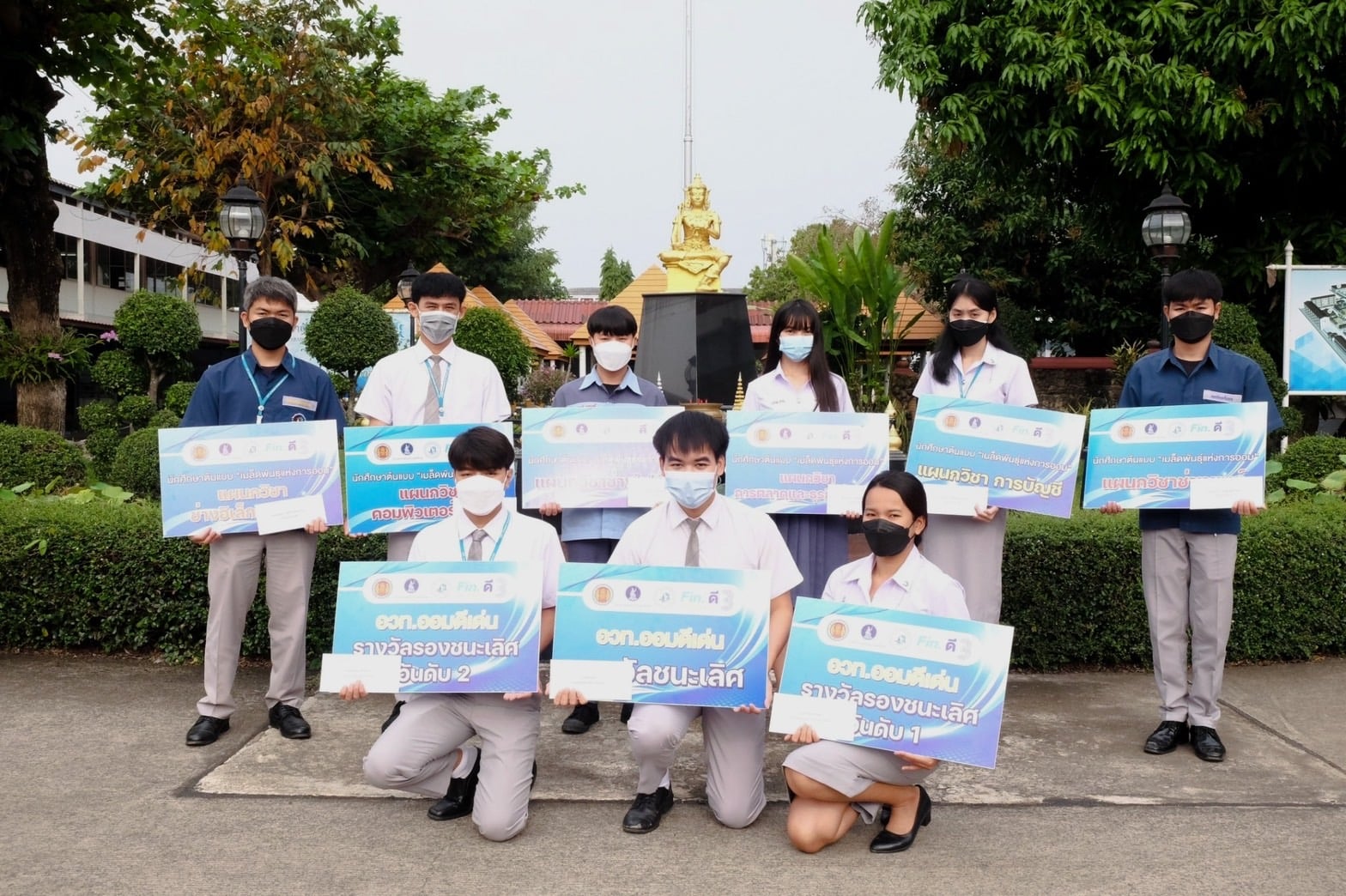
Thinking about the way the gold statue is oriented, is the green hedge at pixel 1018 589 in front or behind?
in front

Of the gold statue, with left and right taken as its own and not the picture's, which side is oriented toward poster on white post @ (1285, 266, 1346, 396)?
left

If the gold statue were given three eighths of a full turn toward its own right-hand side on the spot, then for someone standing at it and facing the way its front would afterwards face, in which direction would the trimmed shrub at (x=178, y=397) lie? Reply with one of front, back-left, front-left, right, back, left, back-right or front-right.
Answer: front-left

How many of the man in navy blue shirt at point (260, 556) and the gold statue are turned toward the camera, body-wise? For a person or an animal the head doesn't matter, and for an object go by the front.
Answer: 2

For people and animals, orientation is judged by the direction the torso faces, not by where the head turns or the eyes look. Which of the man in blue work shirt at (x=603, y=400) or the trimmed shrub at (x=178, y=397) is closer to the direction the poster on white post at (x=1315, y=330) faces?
the man in blue work shirt

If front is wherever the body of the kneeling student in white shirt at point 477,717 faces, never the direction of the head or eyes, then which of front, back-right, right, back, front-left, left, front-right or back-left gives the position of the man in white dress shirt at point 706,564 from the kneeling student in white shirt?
left

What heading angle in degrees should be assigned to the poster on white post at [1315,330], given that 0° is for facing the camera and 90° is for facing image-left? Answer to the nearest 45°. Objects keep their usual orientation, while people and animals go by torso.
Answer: approximately 0°

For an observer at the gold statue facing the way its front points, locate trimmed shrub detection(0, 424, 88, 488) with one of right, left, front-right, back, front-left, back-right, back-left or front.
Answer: front-right

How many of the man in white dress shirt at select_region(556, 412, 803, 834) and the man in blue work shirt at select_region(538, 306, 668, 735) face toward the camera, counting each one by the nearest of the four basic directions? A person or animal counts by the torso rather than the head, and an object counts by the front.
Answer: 2

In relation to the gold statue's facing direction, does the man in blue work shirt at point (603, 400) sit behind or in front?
in front

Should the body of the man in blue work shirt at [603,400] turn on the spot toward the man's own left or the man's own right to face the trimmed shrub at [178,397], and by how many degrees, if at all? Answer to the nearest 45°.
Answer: approximately 135° to the man's own right

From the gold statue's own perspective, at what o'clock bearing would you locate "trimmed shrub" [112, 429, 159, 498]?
The trimmed shrub is roughly at 2 o'clock from the gold statue.
